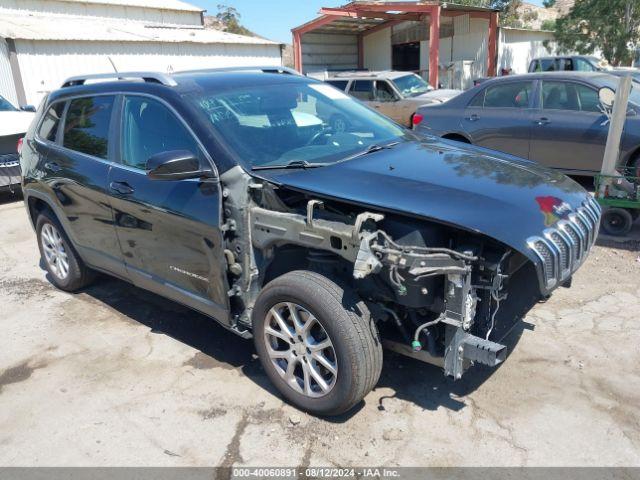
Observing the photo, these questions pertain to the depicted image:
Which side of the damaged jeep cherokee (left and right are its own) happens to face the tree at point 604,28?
left

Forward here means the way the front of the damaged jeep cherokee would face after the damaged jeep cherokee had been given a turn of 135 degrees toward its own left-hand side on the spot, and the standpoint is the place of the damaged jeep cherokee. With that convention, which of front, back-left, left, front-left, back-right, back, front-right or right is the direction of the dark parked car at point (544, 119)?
front-right
